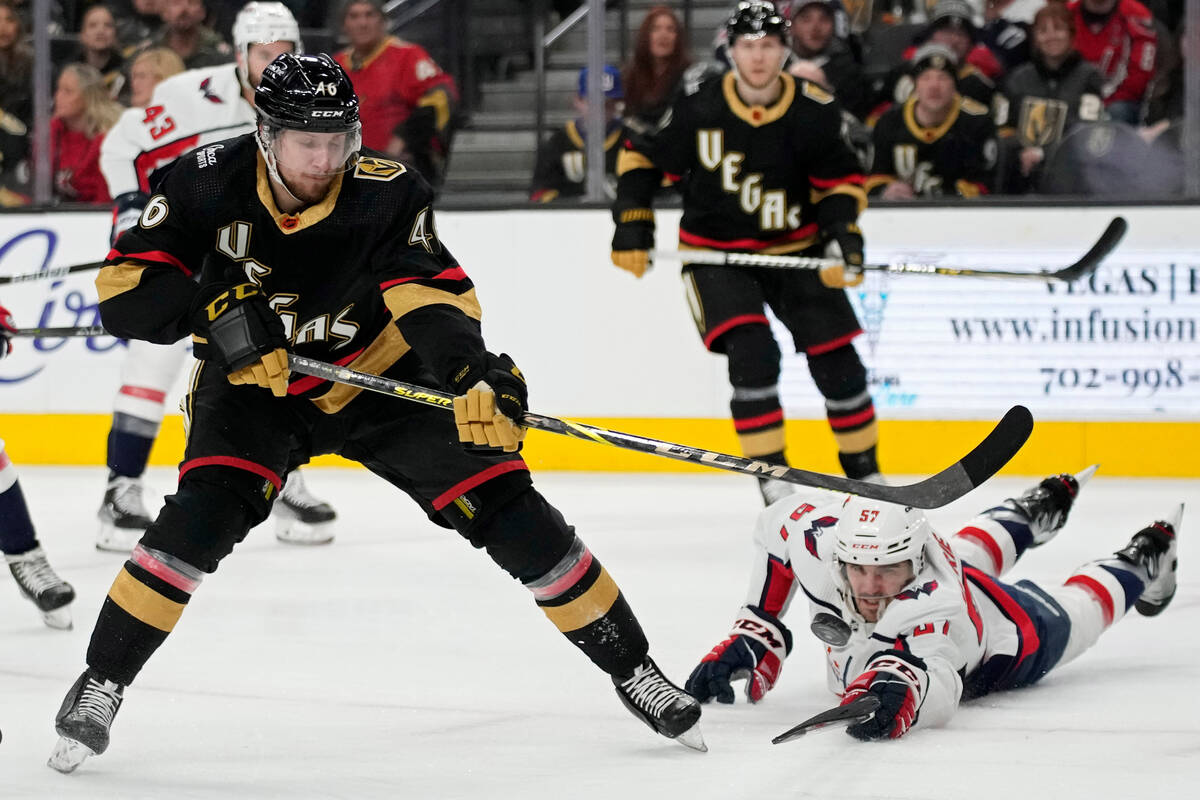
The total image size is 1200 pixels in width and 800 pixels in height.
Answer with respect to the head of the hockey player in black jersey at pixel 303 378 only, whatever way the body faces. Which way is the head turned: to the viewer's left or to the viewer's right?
to the viewer's right

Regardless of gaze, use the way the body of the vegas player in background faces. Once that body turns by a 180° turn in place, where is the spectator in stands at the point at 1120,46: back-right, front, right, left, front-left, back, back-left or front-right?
front-right

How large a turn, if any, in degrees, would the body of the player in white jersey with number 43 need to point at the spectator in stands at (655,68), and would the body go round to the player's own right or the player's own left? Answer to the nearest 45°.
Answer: approximately 90° to the player's own left

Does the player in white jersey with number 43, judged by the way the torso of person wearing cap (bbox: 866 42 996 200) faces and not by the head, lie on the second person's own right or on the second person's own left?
on the second person's own right

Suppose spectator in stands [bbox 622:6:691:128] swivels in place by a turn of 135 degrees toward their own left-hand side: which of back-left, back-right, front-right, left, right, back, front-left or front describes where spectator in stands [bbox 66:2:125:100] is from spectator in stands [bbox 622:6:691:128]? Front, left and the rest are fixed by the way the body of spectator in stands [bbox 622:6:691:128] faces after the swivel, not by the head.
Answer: back-left

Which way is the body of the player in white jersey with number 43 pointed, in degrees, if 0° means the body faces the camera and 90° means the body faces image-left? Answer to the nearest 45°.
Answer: approximately 315°

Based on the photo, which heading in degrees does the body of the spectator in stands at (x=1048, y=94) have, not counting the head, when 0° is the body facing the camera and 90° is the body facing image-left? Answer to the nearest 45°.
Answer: approximately 0°
